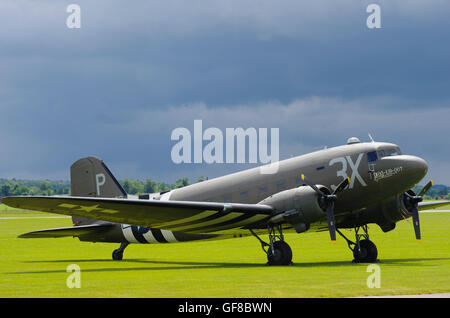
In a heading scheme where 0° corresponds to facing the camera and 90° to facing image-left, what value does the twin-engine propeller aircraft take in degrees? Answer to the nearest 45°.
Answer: approximately 315°
